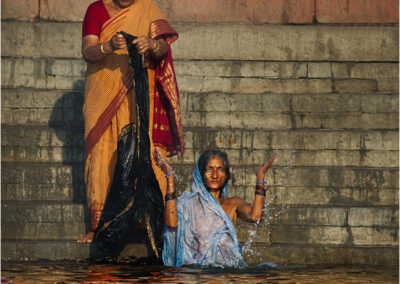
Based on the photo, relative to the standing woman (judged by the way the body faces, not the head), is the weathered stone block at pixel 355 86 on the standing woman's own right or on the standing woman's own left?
on the standing woman's own left

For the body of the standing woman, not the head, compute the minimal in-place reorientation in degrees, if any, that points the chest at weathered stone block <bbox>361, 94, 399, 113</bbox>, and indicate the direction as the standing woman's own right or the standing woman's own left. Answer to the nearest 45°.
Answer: approximately 135° to the standing woman's own left

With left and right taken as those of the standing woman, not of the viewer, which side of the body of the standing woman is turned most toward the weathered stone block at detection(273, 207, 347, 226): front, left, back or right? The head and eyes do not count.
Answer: left

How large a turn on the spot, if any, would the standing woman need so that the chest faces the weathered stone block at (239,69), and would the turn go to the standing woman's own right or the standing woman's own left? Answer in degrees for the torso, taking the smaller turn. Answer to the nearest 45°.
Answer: approximately 135° to the standing woman's own left

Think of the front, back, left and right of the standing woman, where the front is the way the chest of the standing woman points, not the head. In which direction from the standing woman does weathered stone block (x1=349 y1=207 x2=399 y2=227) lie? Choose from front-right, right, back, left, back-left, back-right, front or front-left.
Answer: left

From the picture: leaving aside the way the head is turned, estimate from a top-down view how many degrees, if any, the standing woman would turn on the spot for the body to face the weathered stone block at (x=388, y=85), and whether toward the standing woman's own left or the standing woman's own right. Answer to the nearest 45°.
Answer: approximately 135° to the standing woman's own left

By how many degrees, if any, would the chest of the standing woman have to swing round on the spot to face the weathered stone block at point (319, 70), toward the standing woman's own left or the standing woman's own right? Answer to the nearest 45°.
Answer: approximately 135° to the standing woman's own left

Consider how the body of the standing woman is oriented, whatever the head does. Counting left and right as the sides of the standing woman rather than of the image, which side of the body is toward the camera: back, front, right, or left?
front

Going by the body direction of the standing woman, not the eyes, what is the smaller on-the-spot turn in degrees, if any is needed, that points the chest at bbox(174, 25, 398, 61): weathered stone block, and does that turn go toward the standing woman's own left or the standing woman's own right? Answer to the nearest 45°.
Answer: approximately 135° to the standing woman's own left

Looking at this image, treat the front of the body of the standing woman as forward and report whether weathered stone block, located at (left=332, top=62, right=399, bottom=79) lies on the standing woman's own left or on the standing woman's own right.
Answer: on the standing woman's own left
